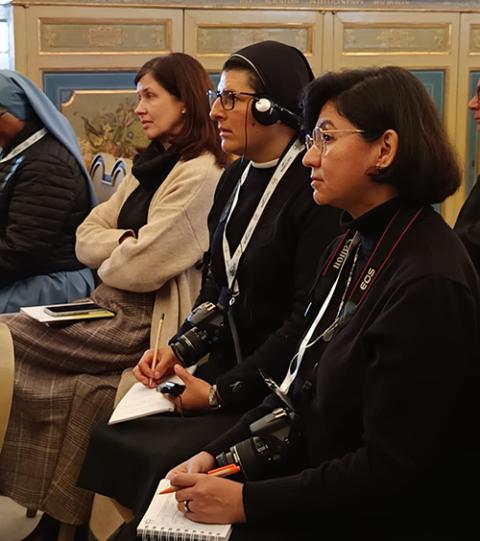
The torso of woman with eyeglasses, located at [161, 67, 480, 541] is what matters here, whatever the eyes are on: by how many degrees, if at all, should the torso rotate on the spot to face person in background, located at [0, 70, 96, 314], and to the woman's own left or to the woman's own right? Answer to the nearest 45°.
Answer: approximately 45° to the woman's own right

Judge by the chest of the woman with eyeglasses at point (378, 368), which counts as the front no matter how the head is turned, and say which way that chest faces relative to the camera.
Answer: to the viewer's left

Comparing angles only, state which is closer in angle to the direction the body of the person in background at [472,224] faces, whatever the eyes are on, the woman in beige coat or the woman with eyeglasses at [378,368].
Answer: the woman in beige coat

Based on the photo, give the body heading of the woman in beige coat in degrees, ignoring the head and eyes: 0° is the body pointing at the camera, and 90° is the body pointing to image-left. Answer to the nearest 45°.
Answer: approximately 45°

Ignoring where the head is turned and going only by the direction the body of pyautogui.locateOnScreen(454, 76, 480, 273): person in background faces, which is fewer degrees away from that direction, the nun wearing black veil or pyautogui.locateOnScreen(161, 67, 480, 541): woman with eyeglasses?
the nun wearing black veil

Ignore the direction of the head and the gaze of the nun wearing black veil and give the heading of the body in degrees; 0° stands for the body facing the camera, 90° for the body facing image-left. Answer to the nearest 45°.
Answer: approximately 45°

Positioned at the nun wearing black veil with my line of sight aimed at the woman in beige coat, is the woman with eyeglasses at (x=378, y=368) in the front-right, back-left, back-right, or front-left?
back-left

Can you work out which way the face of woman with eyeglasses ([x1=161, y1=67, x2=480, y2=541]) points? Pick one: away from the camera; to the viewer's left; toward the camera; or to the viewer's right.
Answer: to the viewer's left

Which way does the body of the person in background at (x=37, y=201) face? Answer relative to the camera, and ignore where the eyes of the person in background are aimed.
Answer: to the viewer's left

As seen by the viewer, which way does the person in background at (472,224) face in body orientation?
to the viewer's left

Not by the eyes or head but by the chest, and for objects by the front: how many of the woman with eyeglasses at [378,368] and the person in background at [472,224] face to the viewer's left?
2

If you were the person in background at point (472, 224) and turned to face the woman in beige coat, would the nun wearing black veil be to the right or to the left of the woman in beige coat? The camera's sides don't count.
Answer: left

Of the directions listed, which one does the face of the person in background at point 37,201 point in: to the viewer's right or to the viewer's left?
to the viewer's left

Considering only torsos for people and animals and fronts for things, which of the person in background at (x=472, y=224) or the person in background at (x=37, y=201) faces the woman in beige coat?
the person in background at (x=472, y=224)

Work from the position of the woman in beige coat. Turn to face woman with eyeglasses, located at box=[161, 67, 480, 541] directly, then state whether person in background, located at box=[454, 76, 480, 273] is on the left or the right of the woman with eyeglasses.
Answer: left

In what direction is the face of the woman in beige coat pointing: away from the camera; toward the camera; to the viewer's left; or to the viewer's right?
to the viewer's left

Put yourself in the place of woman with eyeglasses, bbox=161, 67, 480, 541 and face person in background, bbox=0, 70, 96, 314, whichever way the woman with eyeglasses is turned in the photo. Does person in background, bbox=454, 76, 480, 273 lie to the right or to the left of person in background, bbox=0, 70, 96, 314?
right
